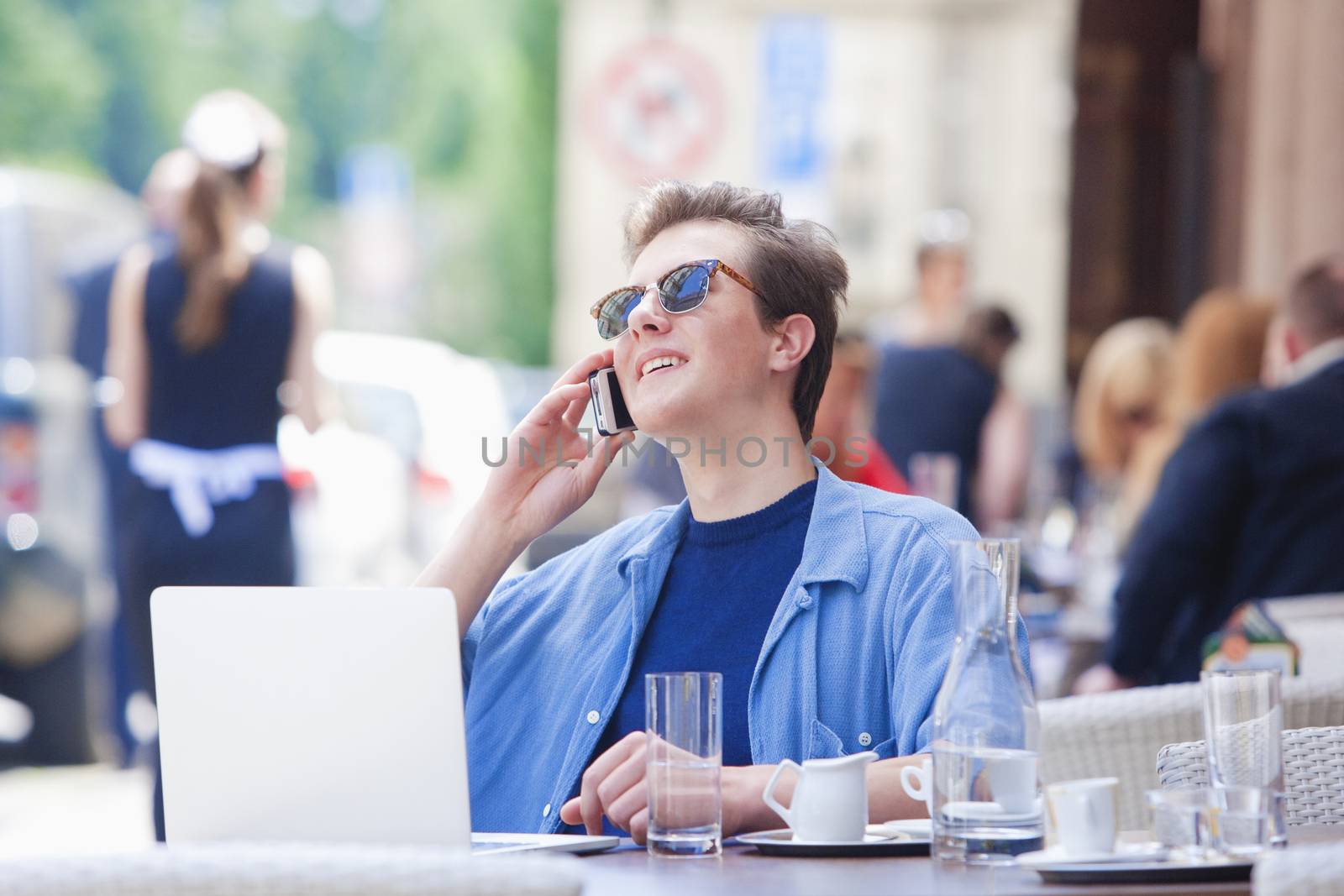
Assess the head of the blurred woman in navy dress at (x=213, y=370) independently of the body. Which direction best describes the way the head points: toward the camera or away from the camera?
away from the camera

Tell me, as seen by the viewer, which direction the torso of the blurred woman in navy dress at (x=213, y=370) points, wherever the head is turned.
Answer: away from the camera

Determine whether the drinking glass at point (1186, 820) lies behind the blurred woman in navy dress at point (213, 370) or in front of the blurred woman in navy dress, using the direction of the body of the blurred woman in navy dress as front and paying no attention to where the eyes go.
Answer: behind

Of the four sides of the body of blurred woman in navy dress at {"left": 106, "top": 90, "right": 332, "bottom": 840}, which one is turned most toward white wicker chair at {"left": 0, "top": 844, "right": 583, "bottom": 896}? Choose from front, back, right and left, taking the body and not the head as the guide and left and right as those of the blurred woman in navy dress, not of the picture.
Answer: back
